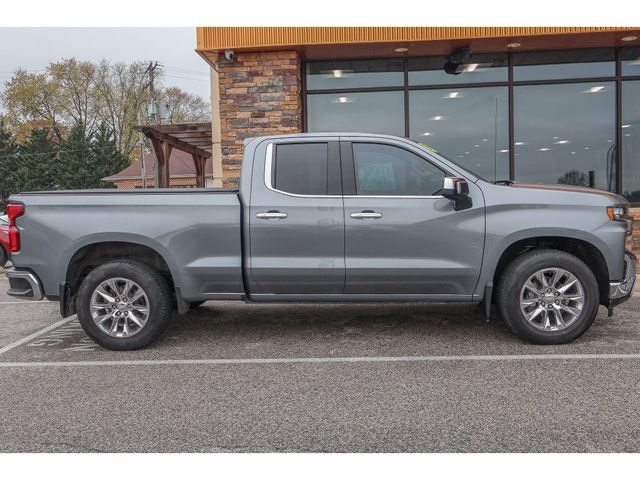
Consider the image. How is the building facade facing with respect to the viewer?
toward the camera

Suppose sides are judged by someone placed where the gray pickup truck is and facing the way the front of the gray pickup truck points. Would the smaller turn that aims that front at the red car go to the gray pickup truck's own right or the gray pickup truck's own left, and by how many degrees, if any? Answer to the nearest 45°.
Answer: approximately 135° to the gray pickup truck's own left

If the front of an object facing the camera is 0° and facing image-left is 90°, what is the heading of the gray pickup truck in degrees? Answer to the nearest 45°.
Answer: approximately 270°

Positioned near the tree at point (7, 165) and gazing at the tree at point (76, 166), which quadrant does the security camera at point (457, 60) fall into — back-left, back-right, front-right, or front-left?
front-right

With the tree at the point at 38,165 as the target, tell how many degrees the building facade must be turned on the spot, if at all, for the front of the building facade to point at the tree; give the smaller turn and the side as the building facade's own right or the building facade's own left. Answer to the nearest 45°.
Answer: approximately 135° to the building facade's own right

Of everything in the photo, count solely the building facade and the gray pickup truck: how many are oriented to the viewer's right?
1

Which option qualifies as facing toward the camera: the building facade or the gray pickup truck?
the building facade

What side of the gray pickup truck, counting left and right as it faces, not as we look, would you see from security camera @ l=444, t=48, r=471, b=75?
left

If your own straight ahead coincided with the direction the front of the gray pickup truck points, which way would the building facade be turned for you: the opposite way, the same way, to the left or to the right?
to the right

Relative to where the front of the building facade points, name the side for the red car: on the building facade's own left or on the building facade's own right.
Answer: on the building facade's own right
